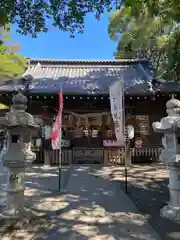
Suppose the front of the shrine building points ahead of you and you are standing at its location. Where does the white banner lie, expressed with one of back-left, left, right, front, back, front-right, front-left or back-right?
front

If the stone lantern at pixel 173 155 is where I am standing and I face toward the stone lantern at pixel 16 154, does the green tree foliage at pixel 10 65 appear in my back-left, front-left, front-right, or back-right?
front-right

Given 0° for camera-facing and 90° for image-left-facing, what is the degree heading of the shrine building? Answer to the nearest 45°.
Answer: approximately 0°

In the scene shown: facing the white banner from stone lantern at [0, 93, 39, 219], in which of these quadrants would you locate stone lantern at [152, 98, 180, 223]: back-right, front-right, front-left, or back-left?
front-right
